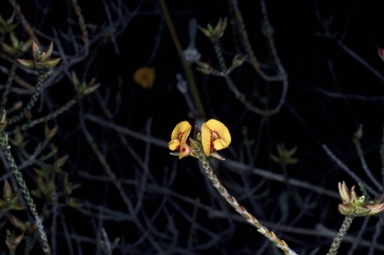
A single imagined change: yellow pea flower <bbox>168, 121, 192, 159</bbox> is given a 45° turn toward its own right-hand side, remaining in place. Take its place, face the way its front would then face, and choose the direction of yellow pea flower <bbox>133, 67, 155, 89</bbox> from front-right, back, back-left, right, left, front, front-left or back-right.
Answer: right

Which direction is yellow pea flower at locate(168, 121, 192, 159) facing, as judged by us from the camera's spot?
facing the viewer and to the left of the viewer
